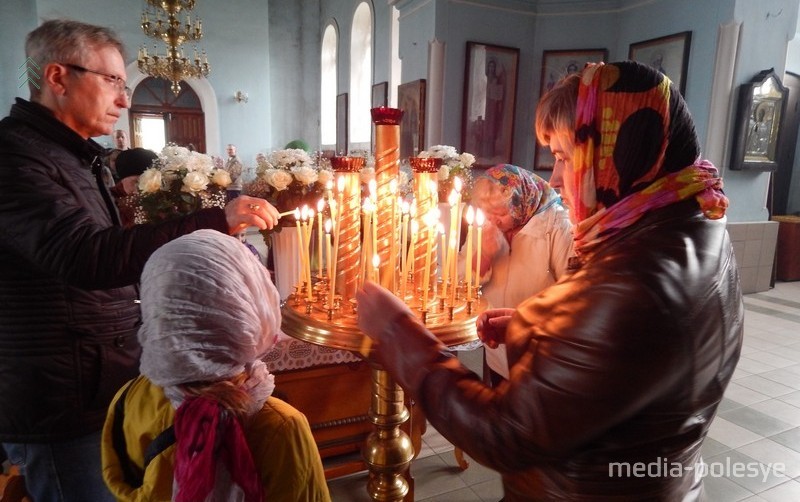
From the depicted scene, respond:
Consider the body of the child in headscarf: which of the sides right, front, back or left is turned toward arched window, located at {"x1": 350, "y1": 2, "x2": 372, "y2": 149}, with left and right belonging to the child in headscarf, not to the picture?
front

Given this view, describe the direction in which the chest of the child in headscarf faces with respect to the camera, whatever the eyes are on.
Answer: away from the camera

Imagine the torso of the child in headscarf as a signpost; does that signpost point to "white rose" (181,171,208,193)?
yes

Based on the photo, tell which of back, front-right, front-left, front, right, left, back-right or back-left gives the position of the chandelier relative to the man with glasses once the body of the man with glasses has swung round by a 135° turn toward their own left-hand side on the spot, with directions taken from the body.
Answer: front-right

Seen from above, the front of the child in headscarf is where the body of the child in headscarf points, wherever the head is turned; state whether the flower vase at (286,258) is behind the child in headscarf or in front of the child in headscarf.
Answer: in front

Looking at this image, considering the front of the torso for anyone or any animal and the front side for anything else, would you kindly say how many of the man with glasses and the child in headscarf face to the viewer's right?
1

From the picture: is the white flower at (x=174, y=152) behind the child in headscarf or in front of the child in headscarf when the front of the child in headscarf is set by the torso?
in front

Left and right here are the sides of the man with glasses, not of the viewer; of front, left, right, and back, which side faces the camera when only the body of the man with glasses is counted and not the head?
right

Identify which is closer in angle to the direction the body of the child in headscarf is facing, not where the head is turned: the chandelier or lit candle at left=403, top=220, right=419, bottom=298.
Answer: the chandelier

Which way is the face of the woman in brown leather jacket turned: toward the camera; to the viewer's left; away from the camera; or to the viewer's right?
to the viewer's left

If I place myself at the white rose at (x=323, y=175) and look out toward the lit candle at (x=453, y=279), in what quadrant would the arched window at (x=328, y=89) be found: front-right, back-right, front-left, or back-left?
back-left

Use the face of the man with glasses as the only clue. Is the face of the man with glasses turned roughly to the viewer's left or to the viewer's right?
to the viewer's right

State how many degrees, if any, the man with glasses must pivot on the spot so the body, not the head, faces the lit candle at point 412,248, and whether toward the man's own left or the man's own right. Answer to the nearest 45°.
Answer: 0° — they already face it

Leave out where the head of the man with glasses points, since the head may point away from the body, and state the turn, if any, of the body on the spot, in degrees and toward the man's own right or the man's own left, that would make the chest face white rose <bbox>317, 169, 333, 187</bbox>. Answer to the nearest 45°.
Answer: approximately 45° to the man's own left
